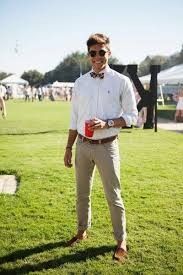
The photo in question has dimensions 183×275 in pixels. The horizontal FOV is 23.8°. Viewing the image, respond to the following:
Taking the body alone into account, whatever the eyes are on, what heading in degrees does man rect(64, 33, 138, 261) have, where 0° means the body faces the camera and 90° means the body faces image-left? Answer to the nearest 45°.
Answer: approximately 0°
